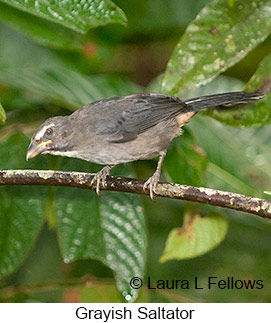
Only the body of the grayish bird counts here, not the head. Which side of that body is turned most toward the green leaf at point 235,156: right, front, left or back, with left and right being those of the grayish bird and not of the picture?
back

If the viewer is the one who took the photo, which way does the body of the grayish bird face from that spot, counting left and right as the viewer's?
facing to the left of the viewer

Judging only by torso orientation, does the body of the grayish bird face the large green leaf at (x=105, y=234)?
no

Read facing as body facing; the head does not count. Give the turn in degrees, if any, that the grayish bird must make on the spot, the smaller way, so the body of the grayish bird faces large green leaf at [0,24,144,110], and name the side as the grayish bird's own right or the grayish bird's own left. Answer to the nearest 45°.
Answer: approximately 45° to the grayish bird's own right

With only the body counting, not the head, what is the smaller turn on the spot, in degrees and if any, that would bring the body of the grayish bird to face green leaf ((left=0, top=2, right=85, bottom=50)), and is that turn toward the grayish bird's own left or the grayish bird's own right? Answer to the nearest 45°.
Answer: approximately 45° to the grayish bird's own right

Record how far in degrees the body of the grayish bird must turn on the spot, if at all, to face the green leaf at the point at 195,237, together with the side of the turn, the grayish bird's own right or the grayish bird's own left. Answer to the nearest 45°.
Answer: approximately 135° to the grayish bird's own right
